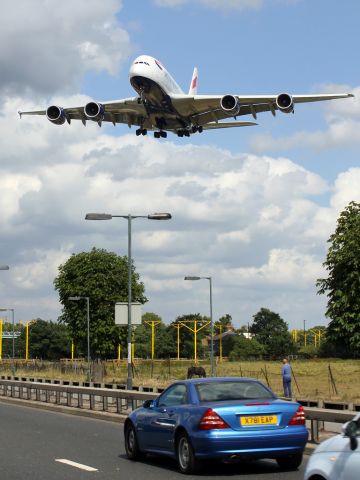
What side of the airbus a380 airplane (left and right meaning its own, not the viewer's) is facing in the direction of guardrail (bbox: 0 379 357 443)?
front

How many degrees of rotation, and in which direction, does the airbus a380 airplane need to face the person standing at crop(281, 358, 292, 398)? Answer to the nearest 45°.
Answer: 0° — it already faces them

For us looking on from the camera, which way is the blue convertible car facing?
facing away from the viewer and to the left of the viewer

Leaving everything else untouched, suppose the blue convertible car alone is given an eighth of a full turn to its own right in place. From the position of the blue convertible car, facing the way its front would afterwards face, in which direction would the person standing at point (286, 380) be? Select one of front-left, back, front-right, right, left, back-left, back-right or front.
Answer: front

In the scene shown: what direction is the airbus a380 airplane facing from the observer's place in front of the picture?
facing the viewer

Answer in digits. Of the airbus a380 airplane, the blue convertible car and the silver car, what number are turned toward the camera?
1

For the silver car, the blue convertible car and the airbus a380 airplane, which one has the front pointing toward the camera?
the airbus a380 airplane

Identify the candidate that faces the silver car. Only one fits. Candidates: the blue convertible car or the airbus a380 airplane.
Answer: the airbus a380 airplane

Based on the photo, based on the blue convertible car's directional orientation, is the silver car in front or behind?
behind
